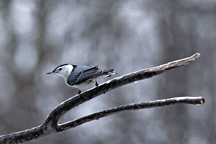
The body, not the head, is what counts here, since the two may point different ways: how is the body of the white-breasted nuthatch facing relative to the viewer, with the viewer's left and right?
facing to the left of the viewer
